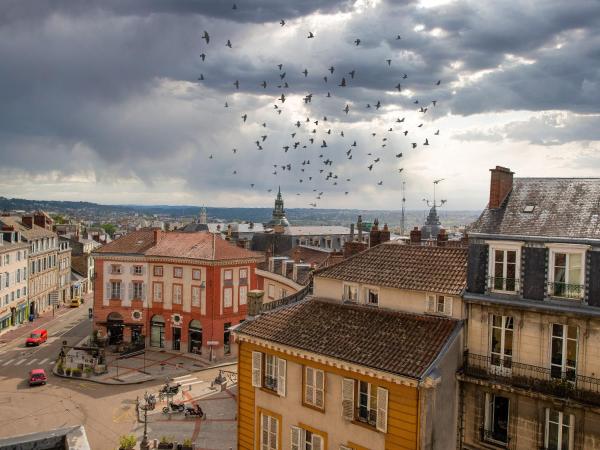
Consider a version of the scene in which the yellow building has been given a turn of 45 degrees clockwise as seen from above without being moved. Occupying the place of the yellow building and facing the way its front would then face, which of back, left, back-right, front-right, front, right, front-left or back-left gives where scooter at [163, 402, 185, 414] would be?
front-right

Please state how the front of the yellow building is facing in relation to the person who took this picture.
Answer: facing the viewer and to the left of the viewer

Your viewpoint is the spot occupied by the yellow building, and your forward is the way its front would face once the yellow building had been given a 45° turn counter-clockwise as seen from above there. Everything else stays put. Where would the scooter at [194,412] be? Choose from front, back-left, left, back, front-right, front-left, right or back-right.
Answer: back-right
